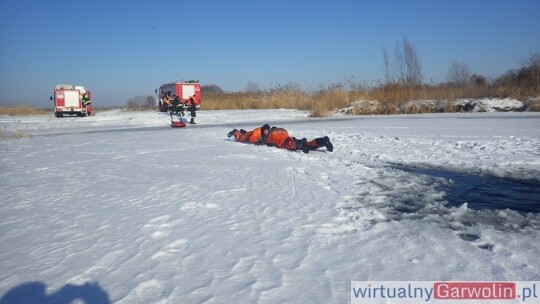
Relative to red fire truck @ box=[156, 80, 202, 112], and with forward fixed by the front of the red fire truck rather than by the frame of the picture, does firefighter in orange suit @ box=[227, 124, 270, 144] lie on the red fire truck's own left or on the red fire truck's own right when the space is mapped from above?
on the red fire truck's own left

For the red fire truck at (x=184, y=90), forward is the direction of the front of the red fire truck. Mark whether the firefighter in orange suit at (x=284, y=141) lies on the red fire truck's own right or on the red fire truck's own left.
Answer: on the red fire truck's own left
